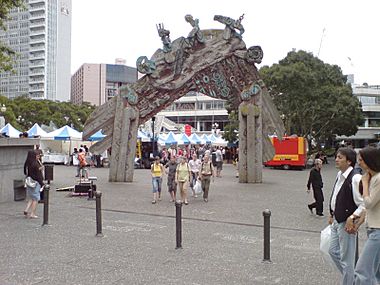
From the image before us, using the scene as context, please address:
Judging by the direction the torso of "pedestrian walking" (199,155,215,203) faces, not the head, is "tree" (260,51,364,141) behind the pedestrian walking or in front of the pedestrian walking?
behind

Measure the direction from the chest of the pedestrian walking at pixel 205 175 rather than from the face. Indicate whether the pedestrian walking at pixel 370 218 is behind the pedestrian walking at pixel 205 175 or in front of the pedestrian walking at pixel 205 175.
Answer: in front

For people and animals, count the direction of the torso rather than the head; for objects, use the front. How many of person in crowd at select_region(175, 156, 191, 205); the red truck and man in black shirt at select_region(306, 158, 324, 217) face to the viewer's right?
1

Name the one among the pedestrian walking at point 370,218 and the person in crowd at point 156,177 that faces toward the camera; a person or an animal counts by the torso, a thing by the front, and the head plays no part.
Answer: the person in crowd

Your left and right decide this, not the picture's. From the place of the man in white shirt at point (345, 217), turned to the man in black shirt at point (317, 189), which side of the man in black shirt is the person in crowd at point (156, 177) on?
left

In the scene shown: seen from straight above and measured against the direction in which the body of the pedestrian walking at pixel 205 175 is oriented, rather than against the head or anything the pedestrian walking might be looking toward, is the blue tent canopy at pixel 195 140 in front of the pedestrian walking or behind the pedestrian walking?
behind

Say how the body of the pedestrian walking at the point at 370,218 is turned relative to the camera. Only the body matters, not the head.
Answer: to the viewer's left

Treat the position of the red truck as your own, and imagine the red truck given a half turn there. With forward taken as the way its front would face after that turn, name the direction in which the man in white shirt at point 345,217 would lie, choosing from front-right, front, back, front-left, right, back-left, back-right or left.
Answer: right

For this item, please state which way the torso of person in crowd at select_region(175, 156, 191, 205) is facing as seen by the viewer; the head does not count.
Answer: toward the camera

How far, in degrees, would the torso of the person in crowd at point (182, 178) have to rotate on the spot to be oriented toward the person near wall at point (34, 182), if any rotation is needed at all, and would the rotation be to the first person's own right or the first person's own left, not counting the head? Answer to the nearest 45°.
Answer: approximately 45° to the first person's own right

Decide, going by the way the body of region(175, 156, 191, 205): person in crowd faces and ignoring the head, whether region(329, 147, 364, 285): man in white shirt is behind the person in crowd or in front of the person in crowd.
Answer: in front

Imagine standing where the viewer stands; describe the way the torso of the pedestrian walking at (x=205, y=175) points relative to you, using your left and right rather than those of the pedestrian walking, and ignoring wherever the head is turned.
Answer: facing the viewer

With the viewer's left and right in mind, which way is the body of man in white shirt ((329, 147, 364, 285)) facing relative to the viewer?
facing the viewer and to the left of the viewer
